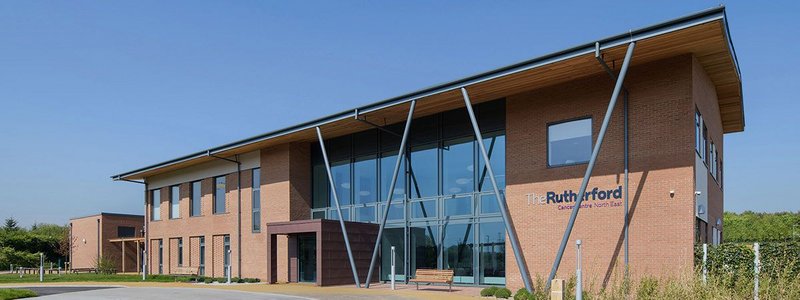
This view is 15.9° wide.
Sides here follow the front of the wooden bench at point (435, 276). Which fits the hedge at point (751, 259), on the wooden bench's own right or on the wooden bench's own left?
on the wooden bench's own left

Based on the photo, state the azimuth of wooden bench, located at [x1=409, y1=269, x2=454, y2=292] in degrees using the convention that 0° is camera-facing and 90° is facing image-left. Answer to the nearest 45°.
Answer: approximately 45°

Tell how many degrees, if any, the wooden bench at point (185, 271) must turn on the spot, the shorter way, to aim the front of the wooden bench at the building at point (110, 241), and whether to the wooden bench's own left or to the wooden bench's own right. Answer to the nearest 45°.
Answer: approximately 135° to the wooden bench's own right

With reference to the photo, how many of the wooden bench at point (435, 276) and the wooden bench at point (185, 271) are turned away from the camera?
0
